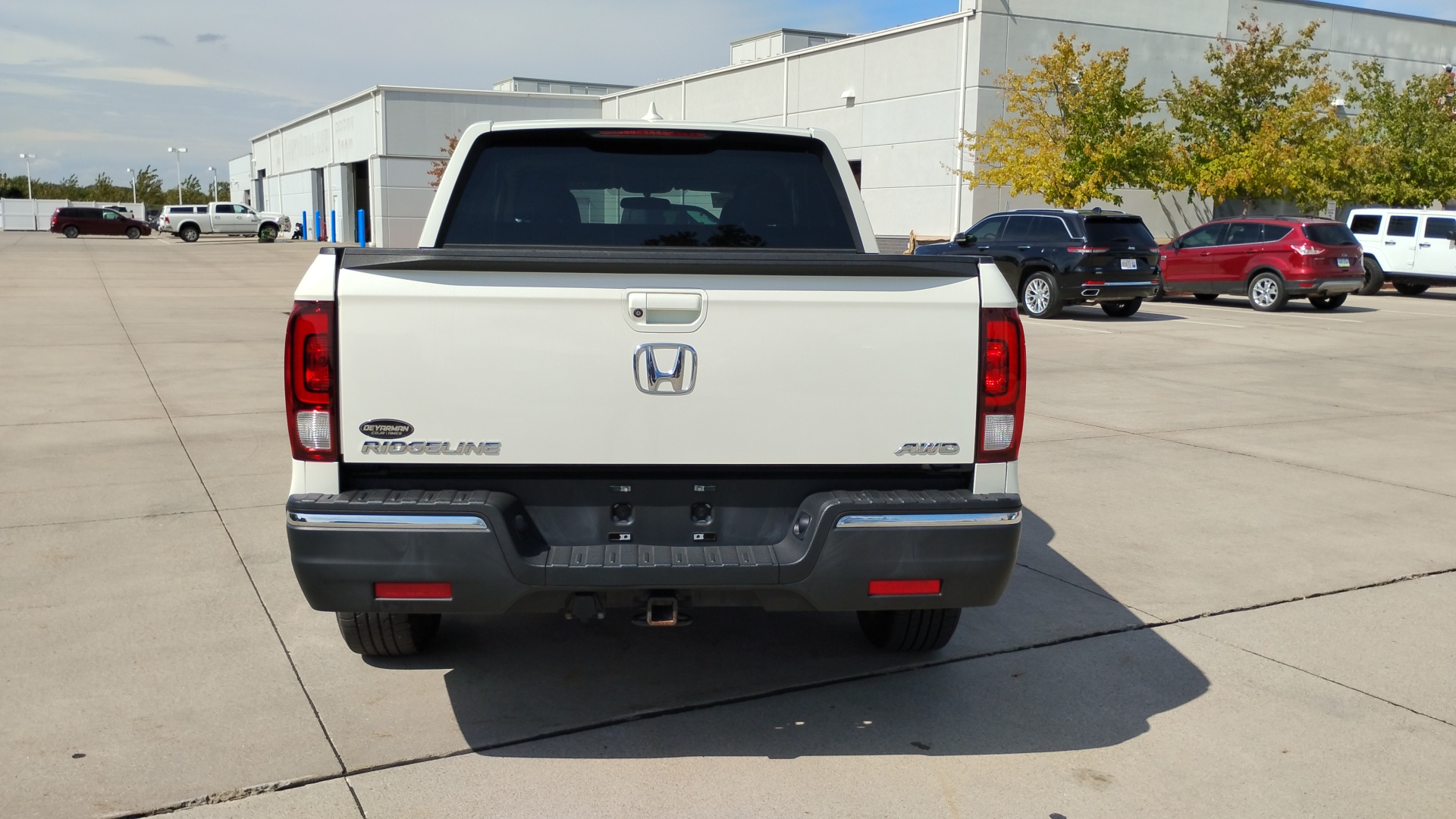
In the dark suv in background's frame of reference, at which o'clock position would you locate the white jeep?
The white jeep is roughly at 3 o'clock from the dark suv in background.

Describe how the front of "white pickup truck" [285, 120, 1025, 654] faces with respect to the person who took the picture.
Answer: facing away from the viewer

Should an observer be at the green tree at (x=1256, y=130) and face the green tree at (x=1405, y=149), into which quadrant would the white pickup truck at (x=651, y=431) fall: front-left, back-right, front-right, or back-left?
back-right

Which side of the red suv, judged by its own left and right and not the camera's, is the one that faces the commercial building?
front

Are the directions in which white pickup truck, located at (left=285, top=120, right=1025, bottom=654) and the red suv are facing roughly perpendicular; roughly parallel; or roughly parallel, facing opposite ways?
roughly parallel

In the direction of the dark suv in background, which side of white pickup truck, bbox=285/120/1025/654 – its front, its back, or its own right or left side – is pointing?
front

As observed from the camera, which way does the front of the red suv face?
facing away from the viewer and to the left of the viewer

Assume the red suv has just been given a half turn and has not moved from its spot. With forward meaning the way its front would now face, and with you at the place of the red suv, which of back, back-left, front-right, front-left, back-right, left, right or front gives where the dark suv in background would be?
right

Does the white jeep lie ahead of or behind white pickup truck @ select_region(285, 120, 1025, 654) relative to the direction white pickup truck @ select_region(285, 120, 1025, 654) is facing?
ahead

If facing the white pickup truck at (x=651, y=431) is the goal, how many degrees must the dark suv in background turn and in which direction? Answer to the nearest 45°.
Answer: approximately 135° to its left

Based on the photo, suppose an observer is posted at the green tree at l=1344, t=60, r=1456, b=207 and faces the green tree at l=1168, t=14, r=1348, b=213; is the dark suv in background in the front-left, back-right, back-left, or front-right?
front-left

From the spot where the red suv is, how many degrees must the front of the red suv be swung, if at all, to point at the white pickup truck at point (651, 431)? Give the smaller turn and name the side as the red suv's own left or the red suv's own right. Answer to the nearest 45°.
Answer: approximately 135° to the red suv's own left

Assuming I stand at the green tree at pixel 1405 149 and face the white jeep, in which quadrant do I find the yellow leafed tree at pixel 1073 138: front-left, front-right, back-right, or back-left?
front-right

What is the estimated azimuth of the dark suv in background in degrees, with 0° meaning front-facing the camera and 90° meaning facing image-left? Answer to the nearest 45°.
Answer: approximately 135°

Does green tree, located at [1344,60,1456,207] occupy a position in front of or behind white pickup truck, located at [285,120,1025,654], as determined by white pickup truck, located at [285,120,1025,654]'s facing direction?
in front

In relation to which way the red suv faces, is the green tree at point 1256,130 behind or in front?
in front
